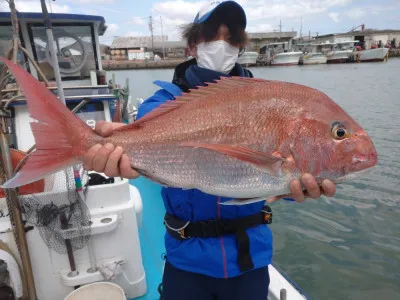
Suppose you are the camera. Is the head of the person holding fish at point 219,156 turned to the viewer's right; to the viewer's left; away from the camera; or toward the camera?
toward the camera

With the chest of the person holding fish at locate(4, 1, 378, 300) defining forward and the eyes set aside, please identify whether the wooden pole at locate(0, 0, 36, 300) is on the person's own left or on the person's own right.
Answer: on the person's own right

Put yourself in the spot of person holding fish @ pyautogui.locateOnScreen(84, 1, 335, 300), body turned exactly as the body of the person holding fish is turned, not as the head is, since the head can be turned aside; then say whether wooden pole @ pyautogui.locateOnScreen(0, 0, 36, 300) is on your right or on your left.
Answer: on your right

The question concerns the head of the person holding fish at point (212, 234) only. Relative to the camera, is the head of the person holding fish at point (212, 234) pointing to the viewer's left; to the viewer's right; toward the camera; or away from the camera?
toward the camera

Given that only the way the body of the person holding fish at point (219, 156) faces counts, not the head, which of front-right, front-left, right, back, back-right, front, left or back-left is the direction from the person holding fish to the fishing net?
back-right

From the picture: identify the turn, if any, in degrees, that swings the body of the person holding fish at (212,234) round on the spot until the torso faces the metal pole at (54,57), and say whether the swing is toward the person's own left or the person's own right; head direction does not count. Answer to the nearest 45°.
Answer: approximately 135° to the person's own right

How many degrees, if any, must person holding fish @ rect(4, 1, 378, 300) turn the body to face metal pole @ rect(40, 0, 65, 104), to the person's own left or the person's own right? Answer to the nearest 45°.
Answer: approximately 135° to the person's own right

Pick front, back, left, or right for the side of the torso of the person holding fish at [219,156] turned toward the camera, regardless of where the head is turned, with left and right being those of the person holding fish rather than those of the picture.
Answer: front
